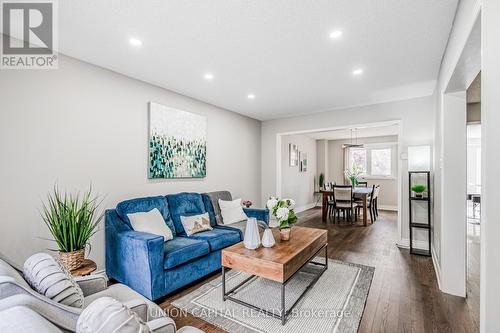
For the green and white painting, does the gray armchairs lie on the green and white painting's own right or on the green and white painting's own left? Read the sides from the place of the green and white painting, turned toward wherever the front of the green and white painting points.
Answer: on the green and white painting's own right

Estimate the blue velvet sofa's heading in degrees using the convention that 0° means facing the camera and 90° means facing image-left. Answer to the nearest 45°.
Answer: approximately 315°

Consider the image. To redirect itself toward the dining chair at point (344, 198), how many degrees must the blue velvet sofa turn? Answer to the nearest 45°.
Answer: approximately 90° to its left

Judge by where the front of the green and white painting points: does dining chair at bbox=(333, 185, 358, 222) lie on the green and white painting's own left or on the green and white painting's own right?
on the green and white painting's own left

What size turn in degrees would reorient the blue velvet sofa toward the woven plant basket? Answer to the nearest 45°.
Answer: approximately 90° to its right

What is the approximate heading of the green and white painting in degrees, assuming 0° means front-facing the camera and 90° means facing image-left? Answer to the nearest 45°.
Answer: approximately 315°

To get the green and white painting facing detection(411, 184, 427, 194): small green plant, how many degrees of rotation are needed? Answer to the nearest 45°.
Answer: approximately 45° to its left

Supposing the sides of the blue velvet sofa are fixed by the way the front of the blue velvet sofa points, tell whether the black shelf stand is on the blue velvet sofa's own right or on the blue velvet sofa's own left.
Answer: on the blue velvet sofa's own left
